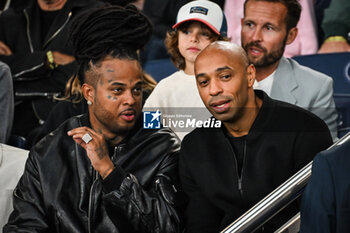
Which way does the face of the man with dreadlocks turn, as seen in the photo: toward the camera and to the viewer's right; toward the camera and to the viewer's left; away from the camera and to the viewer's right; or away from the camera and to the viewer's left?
toward the camera and to the viewer's right

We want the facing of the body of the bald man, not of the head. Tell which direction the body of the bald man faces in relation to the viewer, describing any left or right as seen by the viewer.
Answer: facing the viewer and to the left of the viewer

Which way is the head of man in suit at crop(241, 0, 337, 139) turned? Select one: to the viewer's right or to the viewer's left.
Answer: to the viewer's left

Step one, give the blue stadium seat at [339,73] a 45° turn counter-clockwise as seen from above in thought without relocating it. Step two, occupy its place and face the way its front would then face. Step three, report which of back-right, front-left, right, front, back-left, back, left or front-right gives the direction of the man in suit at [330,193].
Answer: front-right

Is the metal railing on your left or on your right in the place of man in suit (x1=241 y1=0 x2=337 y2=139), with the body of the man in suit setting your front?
on your left

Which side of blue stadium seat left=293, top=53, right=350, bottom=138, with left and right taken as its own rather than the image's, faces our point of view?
front

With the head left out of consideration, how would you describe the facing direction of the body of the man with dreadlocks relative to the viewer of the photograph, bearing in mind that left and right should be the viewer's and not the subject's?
facing the viewer and to the right of the viewer

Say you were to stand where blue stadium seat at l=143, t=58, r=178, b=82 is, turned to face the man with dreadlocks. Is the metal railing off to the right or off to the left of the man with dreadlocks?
left

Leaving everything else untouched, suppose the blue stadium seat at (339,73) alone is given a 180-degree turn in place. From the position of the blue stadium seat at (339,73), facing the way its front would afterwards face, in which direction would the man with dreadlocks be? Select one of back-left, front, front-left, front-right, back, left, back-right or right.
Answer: back-left

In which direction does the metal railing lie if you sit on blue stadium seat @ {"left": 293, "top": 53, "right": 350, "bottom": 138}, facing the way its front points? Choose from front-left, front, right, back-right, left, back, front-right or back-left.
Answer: front

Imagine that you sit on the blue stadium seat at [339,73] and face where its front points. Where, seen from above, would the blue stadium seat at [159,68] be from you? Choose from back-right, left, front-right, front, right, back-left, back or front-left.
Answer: right

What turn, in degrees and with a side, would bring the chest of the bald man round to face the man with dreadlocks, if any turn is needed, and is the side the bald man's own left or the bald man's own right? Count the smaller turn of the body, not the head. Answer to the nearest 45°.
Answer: approximately 45° to the bald man's own right

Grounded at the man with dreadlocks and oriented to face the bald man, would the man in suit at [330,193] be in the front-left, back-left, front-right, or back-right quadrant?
front-right
